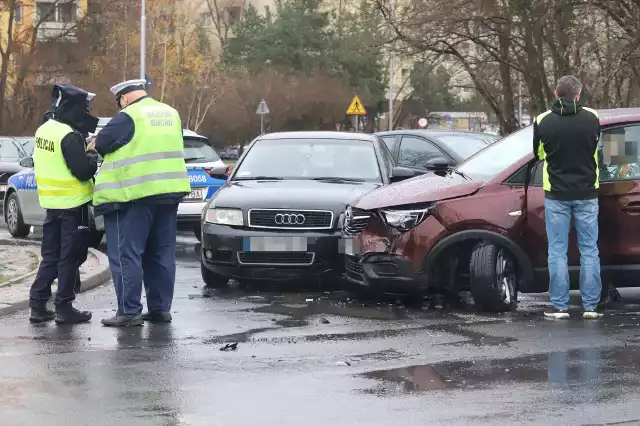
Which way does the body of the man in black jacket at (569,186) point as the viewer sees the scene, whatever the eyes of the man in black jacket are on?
away from the camera

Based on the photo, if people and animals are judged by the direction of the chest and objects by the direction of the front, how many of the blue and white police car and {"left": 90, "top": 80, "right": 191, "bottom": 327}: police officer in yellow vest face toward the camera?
0

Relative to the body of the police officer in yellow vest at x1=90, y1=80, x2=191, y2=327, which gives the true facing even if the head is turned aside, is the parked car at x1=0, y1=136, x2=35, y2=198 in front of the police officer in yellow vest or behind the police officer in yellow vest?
in front

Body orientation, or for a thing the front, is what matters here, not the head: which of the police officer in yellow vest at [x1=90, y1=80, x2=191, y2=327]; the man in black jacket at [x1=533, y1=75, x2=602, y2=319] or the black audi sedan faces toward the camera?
the black audi sedan

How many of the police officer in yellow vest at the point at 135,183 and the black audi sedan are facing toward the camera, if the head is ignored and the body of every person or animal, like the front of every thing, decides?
1

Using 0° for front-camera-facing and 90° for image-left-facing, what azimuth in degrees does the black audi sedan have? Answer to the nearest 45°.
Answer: approximately 0°

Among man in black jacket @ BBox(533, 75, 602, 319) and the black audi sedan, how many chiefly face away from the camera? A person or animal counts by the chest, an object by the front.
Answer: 1

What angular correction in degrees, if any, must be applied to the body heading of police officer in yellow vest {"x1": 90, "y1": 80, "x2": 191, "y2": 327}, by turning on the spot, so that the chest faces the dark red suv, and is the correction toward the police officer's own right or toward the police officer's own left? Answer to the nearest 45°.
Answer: approximately 135° to the police officer's own right

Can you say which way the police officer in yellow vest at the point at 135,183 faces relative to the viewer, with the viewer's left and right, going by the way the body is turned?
facing away from the viewer and to the left of the viewer

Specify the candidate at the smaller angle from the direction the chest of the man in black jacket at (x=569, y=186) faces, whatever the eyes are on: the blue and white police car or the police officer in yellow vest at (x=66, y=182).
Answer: the blue and white police car

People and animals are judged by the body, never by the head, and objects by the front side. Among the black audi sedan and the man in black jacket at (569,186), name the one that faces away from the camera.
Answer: the man in black jacket

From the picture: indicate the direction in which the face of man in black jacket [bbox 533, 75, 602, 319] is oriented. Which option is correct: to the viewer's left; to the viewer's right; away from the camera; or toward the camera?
away from the camera
